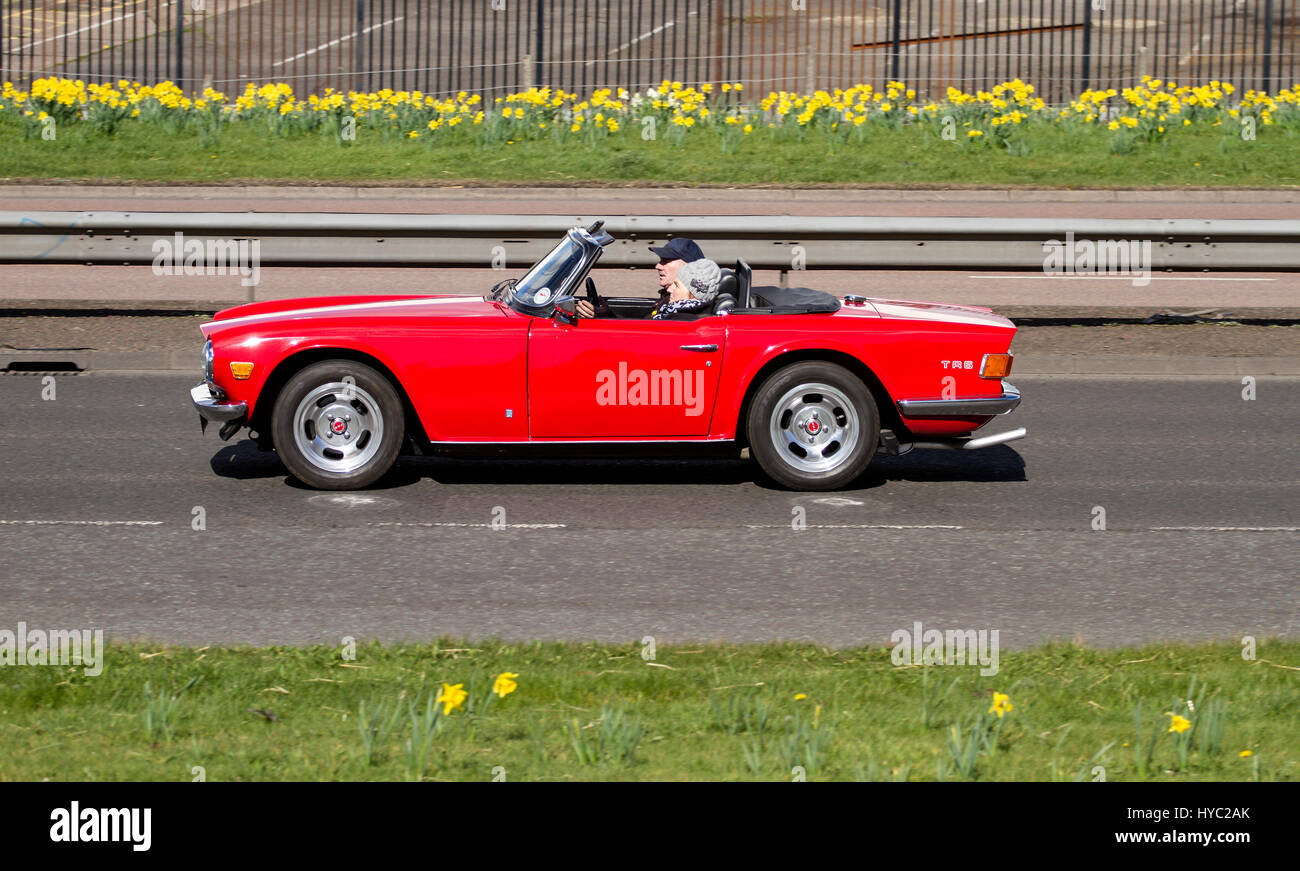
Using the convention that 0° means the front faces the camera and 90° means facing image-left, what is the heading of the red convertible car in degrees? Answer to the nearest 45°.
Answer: approximately 90°

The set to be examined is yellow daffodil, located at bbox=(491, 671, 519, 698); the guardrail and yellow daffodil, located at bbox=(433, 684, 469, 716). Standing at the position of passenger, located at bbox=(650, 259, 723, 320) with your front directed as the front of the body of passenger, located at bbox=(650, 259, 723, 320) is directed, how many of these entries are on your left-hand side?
2

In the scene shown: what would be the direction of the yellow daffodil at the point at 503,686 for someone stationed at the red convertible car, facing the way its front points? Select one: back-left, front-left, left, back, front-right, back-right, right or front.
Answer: left

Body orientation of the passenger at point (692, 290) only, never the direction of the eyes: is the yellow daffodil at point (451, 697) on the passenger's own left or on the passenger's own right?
on the passenger's own left

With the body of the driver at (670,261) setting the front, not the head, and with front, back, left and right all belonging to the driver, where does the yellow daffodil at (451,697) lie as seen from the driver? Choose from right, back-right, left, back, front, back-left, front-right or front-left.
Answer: left

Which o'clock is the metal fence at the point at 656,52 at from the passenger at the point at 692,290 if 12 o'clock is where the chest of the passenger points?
The metal fence is roughly at 3 o'clock from the passenger.

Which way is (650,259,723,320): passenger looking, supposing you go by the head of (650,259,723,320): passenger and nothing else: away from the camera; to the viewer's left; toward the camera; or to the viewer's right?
to the viewer's left

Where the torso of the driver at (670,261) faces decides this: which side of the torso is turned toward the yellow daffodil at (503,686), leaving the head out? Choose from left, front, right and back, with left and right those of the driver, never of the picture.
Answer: left

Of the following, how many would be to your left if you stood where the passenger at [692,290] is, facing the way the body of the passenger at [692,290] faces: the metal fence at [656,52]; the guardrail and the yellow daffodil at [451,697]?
1

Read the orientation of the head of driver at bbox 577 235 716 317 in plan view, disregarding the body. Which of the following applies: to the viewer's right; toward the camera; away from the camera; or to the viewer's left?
to the viewer's left

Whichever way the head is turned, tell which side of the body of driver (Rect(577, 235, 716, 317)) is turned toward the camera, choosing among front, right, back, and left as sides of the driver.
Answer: left

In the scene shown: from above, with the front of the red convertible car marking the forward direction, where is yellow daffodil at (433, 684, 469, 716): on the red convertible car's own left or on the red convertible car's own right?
on the red convertible car's own left

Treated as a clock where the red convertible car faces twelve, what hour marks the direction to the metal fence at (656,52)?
The metal fence is roughly at 3 o'clock from the red convertible car.

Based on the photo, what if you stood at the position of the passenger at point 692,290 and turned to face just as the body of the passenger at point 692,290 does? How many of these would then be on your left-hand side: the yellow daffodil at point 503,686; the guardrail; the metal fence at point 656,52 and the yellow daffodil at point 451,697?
2

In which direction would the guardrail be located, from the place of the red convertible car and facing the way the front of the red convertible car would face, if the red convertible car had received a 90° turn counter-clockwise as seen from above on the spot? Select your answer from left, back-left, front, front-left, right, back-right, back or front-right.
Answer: back

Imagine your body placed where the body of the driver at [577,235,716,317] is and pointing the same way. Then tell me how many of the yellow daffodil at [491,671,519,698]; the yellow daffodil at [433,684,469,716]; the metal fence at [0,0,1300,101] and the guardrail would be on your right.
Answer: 2

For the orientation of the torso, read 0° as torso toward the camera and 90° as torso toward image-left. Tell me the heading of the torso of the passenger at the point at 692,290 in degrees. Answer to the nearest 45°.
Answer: approximately 90°
